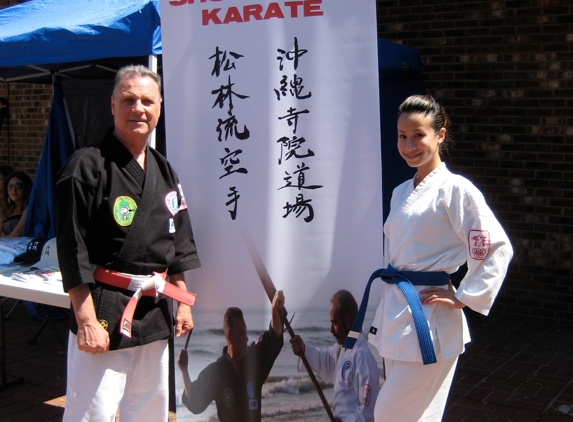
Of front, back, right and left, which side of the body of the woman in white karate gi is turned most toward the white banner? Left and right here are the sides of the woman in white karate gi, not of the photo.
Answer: right

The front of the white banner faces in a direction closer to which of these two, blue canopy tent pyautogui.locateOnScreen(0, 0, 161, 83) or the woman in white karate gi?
the woman in white karate gi

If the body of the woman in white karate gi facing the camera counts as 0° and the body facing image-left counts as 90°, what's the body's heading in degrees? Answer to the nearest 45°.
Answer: approximately 45°

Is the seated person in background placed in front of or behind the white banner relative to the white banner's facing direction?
behind

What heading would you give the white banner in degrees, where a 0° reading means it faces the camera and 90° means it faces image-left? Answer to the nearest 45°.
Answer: approximately 0°

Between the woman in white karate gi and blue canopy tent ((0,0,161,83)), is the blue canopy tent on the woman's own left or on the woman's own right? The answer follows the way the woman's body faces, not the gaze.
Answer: on the woman's own right
